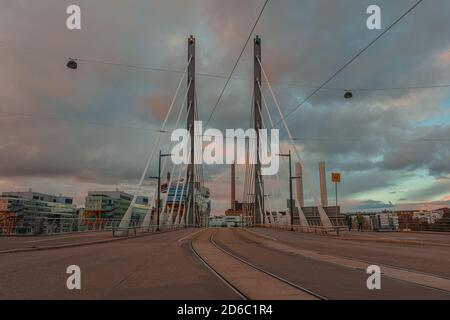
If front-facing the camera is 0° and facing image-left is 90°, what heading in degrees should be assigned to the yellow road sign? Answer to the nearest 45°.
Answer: approximately 0°

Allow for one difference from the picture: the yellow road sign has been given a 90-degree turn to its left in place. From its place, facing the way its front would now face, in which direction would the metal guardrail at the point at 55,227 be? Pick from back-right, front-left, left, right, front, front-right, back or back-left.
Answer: back-right
